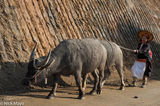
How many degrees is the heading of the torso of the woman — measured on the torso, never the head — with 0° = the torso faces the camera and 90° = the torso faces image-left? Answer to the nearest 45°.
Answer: approximately 45°

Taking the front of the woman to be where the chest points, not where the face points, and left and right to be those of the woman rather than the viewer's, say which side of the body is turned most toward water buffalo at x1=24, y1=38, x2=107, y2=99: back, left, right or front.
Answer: front
